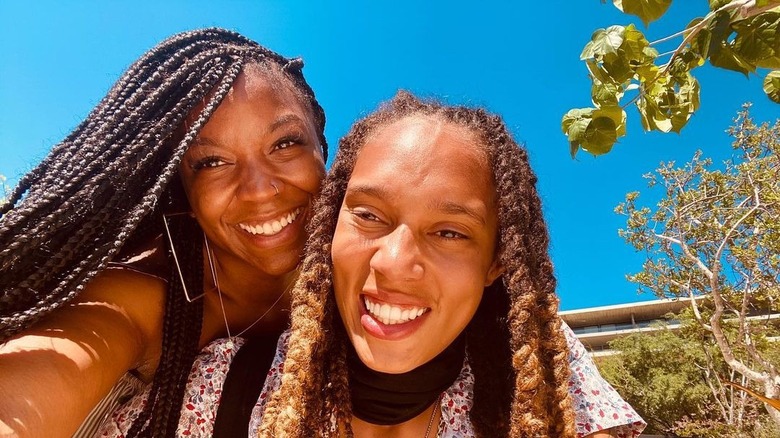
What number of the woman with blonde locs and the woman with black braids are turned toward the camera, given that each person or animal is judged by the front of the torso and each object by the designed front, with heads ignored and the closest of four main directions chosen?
2

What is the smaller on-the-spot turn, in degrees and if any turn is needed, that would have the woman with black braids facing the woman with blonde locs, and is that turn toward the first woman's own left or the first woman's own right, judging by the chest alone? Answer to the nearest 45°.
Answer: approximately 45° to the first woman's own left

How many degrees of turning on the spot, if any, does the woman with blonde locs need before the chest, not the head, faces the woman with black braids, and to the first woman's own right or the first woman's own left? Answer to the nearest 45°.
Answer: approximately 90° to the first woman's own right

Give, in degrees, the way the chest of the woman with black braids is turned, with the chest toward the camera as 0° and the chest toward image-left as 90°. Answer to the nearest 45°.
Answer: approximately 0°

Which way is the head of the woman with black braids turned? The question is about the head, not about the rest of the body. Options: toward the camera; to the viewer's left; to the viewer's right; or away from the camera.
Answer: toward the camera

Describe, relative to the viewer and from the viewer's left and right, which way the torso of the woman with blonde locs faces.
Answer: facing the viewer
